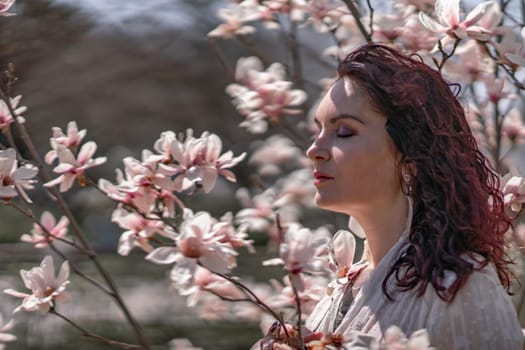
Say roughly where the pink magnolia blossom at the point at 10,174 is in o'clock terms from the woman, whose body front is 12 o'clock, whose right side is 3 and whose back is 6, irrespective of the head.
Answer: The pink magnolia blossom is roughly at 12 o'clock from the woman.

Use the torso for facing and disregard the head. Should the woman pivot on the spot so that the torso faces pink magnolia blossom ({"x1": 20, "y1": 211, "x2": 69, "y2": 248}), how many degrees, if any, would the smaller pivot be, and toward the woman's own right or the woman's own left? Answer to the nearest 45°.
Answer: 0° — they already face it

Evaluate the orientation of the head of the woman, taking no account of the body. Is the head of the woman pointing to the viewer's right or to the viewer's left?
to the viewer's left

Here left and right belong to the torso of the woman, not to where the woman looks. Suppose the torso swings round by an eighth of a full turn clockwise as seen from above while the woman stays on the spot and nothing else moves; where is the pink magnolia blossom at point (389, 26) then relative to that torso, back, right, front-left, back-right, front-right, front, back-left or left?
front-right

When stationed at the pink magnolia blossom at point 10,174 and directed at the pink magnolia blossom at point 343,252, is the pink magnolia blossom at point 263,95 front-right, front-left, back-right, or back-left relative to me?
front-left

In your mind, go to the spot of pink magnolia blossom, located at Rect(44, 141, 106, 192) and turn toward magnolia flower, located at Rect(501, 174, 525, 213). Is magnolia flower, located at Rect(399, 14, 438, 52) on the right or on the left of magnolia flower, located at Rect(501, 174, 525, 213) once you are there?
left

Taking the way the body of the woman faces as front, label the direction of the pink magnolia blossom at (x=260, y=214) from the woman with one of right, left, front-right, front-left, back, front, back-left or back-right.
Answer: front-right

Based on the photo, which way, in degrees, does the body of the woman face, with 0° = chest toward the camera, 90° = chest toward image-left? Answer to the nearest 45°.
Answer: approximately 90°
